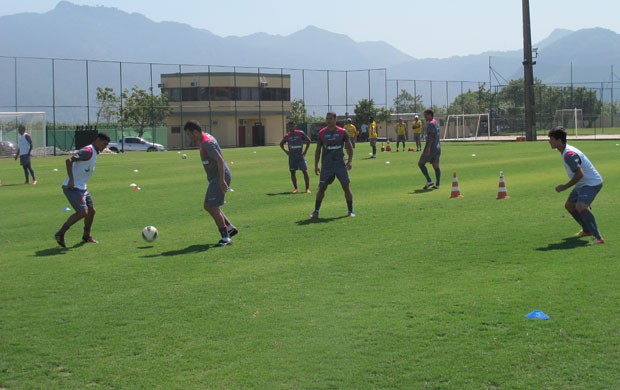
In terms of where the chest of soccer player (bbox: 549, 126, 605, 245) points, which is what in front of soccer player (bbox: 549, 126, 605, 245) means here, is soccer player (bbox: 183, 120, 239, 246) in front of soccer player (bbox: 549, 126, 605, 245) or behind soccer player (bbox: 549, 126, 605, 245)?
in front

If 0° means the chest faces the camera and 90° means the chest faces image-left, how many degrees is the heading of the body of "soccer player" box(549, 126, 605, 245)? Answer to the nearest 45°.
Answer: approximately 90°

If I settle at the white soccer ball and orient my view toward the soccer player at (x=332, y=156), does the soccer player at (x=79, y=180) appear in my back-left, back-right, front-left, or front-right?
back-left

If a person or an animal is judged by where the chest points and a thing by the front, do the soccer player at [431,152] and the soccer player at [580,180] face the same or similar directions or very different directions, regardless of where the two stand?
same or similar directions

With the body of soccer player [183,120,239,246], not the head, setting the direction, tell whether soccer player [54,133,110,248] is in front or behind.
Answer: in front

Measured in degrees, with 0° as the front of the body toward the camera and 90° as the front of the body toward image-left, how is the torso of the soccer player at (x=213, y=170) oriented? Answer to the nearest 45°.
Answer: approximately 90°

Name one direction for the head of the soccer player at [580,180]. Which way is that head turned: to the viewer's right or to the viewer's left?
to the viewer's left

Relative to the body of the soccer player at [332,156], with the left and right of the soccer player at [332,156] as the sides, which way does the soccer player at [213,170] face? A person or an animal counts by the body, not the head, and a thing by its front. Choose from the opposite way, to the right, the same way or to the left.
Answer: to the right

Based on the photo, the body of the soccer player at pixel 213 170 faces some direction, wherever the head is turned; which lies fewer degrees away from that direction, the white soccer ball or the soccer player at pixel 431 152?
the white soccer ball

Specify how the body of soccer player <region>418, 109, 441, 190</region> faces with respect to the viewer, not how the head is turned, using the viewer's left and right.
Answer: facing to the left of the viewer

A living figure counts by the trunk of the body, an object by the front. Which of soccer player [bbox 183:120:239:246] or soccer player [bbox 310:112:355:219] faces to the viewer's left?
soccer player [bbox 183:120:239:246]

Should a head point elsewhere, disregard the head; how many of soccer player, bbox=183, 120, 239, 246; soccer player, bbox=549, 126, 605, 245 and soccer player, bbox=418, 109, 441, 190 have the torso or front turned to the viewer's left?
3

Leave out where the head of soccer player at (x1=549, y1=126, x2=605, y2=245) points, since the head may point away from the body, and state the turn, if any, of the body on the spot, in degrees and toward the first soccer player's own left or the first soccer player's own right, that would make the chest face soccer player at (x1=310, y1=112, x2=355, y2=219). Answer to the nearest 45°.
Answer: approximately 45° to the first soccer player's own right
